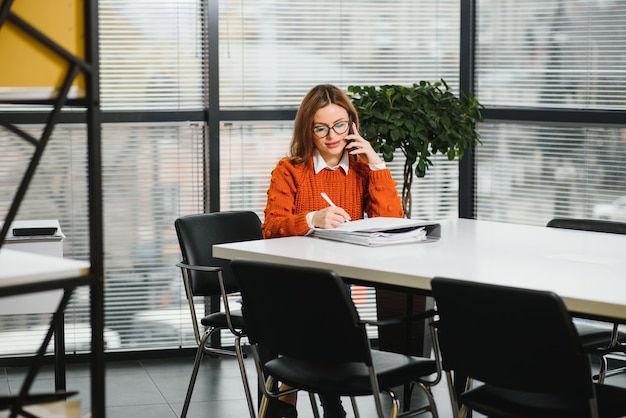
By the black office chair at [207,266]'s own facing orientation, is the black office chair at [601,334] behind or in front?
in front

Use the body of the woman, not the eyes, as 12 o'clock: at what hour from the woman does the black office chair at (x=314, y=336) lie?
The black office chair is roughly at 12 o'clock from the woman.

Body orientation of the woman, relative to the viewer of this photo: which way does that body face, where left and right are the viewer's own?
facing the viewer

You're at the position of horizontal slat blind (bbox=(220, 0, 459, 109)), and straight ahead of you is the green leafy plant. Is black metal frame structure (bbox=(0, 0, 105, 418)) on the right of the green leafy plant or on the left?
right

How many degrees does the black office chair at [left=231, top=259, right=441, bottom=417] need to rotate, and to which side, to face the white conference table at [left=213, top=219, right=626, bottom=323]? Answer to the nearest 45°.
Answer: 0° — it already faces it

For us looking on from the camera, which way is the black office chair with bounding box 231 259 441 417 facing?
facing away from the viewer and to the right of the viewer

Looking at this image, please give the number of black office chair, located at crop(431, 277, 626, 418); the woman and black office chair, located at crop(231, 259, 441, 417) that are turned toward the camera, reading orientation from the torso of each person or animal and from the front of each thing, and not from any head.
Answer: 1

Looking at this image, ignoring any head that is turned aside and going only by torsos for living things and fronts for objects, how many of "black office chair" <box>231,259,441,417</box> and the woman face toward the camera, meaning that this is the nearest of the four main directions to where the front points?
1

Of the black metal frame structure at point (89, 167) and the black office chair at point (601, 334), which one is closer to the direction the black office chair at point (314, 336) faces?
the black office chair

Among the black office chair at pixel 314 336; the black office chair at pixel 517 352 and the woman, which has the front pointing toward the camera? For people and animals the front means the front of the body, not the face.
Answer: the woman

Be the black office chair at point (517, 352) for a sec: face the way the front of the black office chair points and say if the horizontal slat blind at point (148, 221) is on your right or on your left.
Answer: on your left

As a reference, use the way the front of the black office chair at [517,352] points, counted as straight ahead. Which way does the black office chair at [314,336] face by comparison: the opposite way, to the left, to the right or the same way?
the same way

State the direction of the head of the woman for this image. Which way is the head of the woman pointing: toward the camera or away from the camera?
toward the camera

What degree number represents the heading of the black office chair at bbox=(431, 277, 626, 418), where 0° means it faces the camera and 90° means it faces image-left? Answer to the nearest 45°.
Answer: approximately 225°
